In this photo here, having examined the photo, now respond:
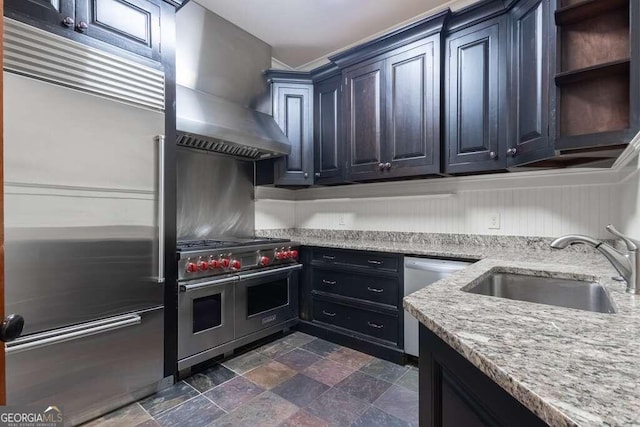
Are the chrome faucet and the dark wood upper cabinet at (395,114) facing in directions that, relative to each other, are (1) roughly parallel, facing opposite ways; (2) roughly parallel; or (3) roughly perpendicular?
roughly perpendicular

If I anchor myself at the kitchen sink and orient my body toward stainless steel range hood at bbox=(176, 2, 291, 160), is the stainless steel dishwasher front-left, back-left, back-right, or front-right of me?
front-right

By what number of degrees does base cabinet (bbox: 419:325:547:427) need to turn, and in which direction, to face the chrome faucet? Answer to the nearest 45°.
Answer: approximately 180°

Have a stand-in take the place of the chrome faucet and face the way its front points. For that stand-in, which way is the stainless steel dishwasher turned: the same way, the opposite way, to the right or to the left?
to the left

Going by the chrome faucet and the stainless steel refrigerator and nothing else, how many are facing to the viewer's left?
1

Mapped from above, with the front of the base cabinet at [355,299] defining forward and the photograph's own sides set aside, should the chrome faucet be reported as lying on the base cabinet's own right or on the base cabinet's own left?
on the base cabinet's own left

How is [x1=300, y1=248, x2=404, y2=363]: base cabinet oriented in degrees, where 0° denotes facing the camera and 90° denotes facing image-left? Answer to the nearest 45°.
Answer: approximately 45°

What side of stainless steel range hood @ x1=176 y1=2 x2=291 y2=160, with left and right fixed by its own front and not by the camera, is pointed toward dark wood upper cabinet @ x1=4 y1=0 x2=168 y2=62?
right

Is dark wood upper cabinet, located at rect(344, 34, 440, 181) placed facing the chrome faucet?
no

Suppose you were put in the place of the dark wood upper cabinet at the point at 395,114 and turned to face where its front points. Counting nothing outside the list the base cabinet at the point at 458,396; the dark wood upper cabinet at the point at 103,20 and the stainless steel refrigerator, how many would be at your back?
0

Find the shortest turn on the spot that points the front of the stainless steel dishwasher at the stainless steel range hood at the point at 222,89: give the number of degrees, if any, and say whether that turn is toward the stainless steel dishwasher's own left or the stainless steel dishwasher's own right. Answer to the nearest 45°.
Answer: approximately 45° to the stainless steel dishwasher's own right

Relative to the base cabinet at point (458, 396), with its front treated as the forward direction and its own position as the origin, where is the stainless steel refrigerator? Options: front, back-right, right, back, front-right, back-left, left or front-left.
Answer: front-right

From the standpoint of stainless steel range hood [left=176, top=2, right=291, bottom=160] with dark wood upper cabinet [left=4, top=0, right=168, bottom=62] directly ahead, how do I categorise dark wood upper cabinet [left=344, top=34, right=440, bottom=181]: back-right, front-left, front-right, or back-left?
back-left

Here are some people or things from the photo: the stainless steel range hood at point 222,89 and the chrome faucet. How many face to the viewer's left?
1

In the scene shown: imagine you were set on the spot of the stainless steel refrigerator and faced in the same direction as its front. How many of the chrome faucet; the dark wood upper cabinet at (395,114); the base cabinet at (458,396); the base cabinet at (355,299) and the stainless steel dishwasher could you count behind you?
0

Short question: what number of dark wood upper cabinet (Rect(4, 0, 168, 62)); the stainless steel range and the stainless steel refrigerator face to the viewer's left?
0

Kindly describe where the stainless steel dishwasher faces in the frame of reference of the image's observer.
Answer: facing the viewer and to the left of the viewer

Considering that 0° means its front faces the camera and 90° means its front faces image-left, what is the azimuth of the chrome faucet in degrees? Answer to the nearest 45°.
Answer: approximately 90°
